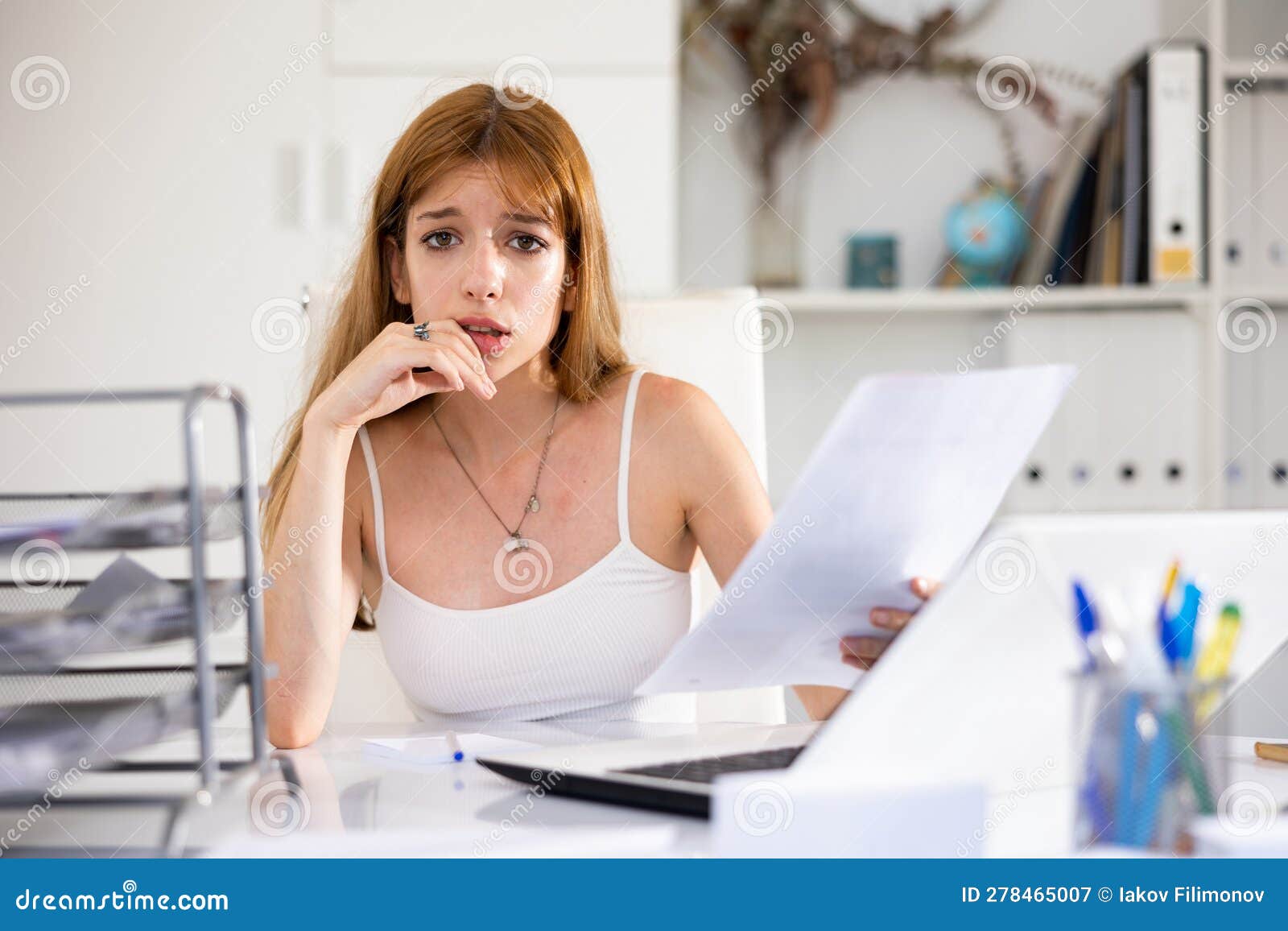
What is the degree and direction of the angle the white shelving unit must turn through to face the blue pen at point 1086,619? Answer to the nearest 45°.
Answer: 0° — it already faces it

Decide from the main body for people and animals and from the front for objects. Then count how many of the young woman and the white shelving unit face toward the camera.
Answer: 2

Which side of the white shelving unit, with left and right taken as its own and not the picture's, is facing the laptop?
front

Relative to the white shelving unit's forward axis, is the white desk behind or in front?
in front

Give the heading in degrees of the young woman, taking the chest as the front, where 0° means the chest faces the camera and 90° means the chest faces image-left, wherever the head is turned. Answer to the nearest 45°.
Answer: approximately 0°

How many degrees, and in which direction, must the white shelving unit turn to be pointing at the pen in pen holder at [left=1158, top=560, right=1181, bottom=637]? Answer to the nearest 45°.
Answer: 0° — it already faces it

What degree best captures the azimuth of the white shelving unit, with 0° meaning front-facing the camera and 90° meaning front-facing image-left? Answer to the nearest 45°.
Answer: approximately 0°
